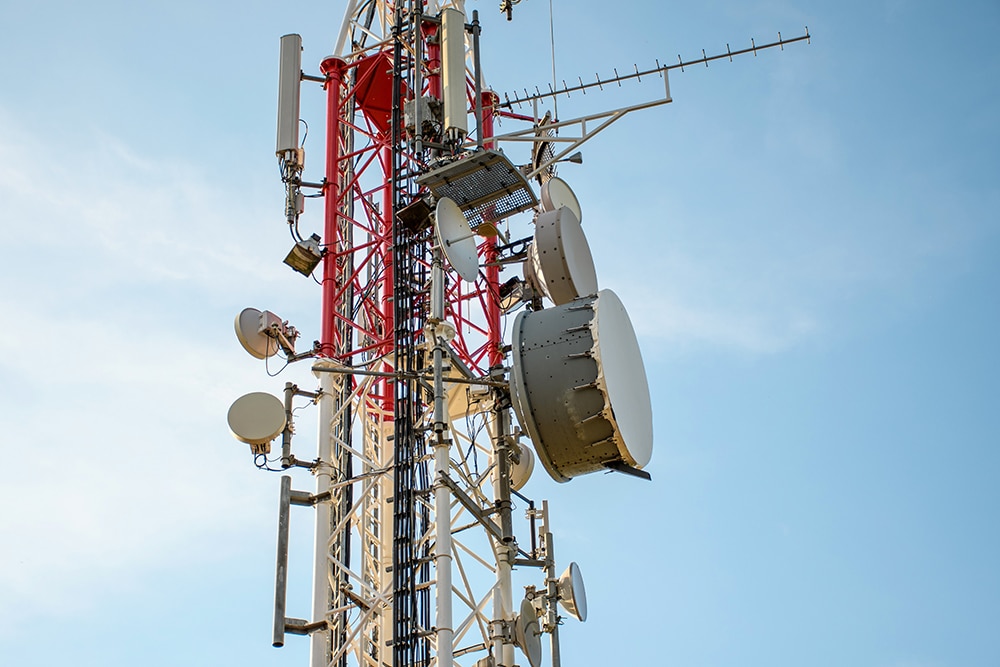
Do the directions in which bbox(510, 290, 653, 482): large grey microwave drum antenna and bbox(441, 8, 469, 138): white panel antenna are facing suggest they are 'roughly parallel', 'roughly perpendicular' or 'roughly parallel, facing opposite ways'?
roughly perpendicular

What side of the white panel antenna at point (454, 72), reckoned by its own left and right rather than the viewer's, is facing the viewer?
front

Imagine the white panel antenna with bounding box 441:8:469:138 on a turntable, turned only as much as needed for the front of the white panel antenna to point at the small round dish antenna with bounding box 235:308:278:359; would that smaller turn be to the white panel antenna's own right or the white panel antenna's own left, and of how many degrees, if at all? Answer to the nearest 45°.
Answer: approximately 135° to the white panel antenna's own right

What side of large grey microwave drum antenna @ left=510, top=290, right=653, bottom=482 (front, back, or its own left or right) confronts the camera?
right

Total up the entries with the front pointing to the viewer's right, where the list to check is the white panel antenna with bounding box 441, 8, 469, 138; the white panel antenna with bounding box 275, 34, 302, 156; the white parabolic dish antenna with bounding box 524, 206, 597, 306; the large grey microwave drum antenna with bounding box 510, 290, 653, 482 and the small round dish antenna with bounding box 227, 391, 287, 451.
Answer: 2

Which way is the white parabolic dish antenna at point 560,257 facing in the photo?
to the viewer's right

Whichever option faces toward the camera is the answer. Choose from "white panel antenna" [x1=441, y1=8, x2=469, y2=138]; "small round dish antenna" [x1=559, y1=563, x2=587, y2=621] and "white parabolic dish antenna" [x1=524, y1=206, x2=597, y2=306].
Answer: the white panel antenna

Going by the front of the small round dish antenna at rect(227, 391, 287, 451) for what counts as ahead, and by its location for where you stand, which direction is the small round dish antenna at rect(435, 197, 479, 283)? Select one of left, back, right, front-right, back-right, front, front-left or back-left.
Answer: left

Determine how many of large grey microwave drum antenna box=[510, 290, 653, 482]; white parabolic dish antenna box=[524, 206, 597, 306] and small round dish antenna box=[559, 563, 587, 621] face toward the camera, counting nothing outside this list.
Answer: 0

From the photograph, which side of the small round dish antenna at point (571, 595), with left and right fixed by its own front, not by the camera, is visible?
right

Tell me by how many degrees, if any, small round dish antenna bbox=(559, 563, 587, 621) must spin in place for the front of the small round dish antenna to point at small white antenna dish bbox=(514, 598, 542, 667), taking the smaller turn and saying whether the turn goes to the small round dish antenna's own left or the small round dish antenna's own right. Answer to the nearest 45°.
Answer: approximately 135° to the small round dish antenna's own right

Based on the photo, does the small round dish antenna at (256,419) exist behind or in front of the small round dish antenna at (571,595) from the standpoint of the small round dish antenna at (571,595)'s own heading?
behind

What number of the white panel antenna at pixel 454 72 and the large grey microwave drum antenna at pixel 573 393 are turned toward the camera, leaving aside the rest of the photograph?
1

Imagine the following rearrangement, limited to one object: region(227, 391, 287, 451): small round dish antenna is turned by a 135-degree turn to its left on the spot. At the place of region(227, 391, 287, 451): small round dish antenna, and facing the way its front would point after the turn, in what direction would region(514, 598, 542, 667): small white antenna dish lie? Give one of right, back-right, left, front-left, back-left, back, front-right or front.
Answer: front

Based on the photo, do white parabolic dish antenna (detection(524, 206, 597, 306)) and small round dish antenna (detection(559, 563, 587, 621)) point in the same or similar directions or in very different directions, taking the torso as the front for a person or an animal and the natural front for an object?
same or similar directions

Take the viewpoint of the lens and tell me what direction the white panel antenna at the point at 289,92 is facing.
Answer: facing the viewer and to the left of the viewer

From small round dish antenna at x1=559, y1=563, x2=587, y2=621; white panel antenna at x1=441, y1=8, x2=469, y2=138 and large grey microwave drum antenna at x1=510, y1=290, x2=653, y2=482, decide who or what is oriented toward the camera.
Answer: the white panel antenna
